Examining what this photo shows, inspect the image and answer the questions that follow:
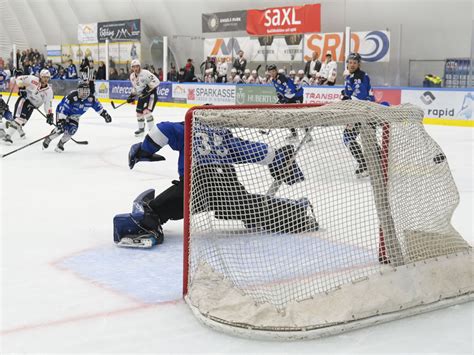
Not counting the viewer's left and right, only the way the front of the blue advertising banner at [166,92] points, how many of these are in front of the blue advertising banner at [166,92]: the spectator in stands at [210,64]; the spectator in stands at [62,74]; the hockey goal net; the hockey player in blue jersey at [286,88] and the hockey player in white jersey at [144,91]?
3

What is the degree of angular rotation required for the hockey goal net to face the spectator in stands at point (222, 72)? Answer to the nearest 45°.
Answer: approximately 45° to its right

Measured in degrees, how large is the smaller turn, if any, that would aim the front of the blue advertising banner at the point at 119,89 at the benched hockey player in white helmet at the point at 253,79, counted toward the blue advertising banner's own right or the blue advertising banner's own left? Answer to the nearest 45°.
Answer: approximately 45° to the blue advertising banner's own left

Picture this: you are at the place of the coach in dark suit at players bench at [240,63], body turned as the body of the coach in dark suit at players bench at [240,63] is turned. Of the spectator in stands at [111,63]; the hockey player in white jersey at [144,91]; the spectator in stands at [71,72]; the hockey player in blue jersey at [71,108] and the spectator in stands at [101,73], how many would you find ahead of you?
2

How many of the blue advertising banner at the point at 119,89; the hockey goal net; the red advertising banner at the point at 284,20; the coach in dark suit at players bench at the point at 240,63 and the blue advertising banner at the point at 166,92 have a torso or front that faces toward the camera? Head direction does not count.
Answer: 4

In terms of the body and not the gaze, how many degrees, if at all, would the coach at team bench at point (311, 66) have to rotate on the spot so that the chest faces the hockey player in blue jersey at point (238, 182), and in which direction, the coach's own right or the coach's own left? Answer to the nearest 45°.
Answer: approximately 45° to the coach's own left

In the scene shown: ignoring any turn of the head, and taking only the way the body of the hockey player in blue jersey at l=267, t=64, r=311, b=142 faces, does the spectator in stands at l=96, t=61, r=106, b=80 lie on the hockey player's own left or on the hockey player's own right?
on the hockey player's own right

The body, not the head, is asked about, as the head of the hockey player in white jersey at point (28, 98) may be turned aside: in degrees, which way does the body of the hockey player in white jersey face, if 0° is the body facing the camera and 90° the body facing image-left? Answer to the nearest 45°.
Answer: approximately 315°

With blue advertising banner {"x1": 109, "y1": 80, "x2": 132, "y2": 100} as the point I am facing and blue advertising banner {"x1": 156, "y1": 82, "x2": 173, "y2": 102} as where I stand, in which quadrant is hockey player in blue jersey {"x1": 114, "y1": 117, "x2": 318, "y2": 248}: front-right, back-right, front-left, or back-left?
back-left

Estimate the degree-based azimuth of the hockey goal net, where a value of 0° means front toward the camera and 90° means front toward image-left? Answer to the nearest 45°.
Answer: approximately 135°

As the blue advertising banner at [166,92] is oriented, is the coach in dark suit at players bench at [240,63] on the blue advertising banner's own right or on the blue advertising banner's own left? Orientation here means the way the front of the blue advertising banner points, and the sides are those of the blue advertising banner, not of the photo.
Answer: on the blue advertising banner's own left

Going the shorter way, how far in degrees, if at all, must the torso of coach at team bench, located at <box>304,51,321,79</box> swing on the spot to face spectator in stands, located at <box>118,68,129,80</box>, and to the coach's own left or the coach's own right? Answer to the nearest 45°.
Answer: approximately 90° to the coach's own right

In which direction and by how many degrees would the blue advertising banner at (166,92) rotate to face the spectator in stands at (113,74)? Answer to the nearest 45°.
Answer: approximately 135° to its right
